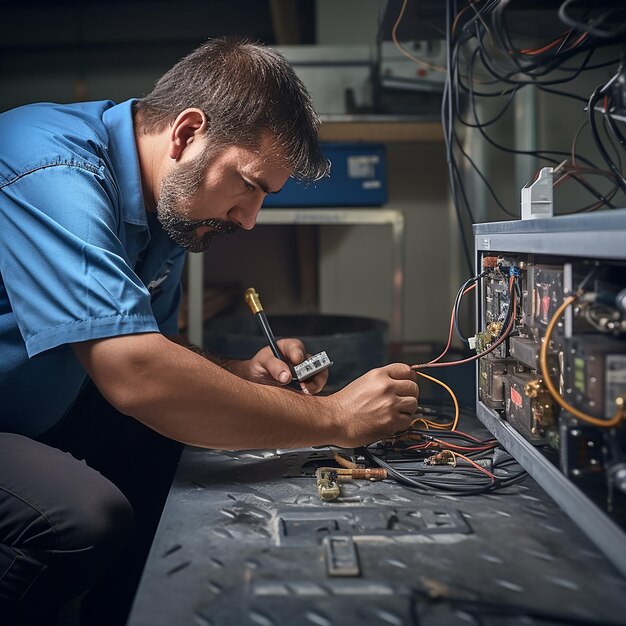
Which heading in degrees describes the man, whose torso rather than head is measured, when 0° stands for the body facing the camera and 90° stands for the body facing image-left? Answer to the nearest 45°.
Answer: approximately 270°
